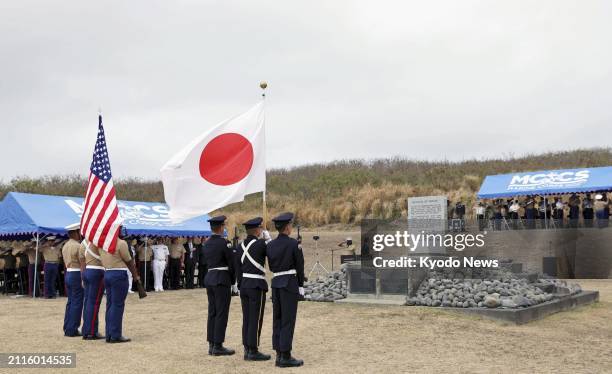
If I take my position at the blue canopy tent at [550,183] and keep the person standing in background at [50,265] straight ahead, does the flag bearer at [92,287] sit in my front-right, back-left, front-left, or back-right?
front-left

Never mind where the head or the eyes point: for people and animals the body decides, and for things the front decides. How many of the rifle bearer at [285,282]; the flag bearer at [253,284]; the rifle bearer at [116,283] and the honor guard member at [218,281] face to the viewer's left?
0

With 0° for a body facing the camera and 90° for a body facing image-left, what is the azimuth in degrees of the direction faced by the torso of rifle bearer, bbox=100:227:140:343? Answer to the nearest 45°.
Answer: approximately 225°

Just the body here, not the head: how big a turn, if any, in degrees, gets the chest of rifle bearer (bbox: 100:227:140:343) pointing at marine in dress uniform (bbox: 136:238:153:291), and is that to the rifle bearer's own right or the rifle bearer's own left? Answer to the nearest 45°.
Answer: approximately 45° to the rifle bearer's own left

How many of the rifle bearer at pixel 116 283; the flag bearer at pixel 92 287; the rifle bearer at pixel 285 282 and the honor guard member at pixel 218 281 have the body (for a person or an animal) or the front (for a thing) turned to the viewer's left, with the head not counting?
0

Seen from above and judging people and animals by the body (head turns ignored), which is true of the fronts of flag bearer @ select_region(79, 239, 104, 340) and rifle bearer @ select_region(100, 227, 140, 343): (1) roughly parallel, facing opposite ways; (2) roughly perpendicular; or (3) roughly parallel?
roughly parallel
